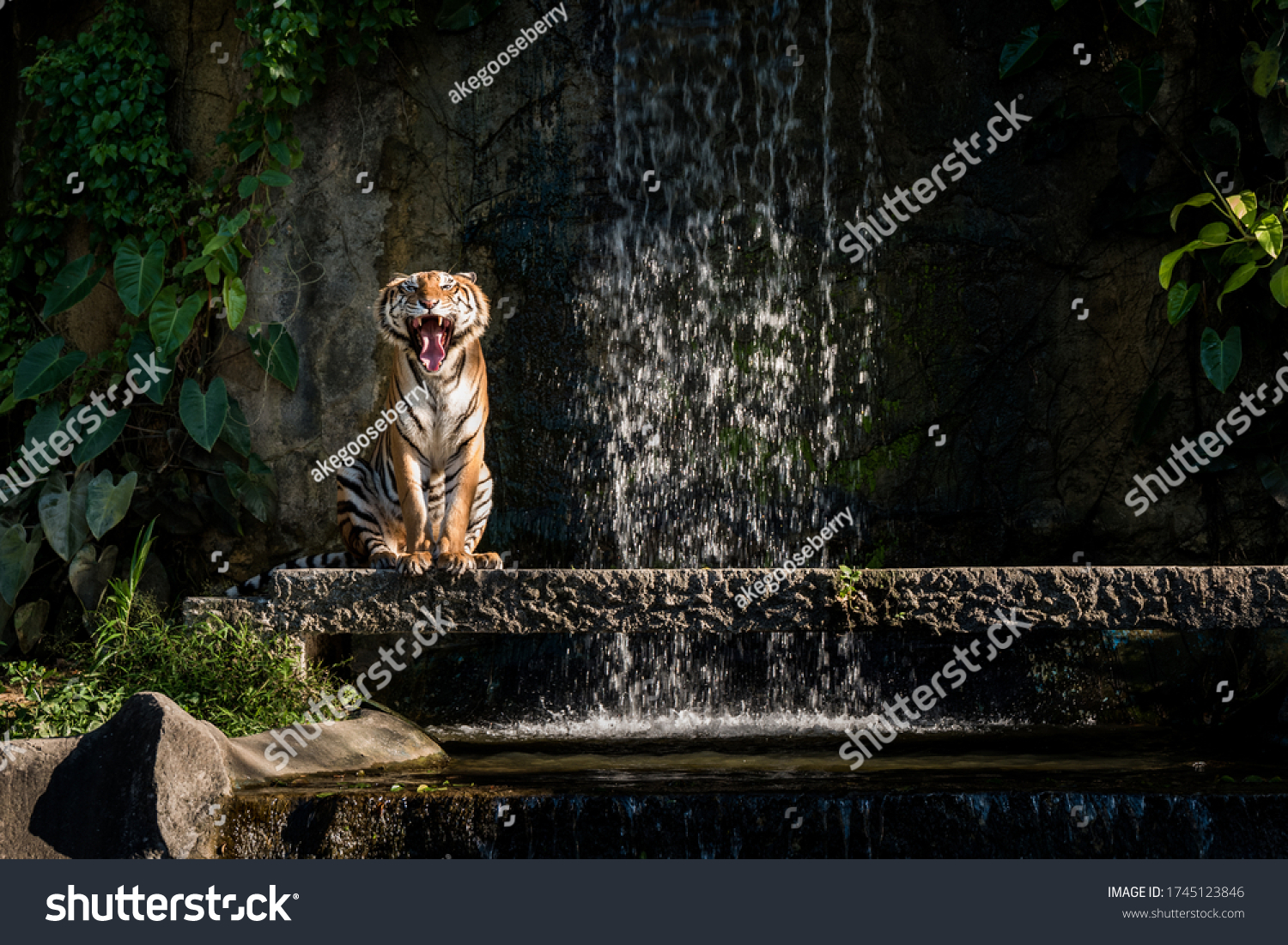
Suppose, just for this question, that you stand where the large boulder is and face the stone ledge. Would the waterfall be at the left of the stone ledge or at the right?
left

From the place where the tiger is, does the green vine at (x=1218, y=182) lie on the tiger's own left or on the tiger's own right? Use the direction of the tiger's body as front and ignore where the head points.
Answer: on the tiger's own left

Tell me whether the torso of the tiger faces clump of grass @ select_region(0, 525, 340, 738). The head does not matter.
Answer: no

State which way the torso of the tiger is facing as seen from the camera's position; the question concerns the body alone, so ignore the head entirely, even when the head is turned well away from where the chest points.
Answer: toward the camera

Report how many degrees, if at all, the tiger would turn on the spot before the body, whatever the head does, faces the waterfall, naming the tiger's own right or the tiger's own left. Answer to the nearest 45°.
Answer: approximately 135° to the tiger's own left
